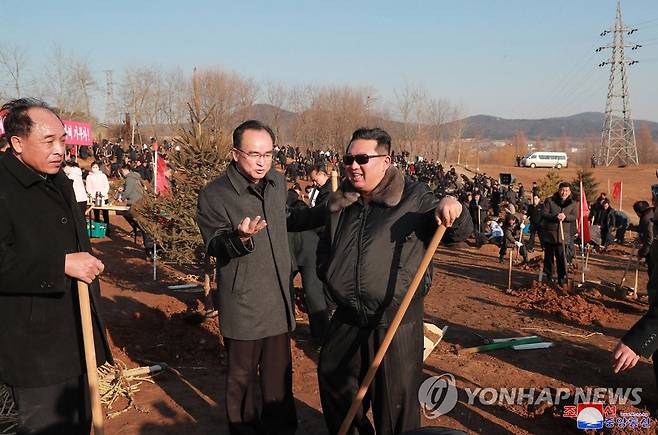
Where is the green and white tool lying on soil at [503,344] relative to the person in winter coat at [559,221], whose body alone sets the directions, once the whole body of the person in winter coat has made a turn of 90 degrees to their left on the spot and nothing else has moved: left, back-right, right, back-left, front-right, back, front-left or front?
right

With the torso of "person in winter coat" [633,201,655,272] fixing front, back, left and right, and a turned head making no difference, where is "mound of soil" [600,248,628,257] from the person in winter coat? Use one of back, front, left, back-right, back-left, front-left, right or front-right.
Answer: right

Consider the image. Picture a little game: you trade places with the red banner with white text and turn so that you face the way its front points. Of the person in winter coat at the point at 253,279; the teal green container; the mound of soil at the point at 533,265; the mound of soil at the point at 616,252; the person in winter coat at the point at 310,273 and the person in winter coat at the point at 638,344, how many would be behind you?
0

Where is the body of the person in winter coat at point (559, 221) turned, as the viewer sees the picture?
toward the camera

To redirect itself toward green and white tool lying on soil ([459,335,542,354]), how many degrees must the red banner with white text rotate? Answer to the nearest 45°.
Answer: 0° — it already faces it

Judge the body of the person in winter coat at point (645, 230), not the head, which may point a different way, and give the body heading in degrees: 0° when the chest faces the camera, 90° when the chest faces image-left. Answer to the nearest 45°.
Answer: approximately 90°

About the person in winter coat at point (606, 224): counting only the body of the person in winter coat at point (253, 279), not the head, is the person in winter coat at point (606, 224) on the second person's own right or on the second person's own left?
on the second person's own left

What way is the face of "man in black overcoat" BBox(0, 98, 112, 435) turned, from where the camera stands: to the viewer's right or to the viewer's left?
to the viewer's right

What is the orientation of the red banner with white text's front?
toward the camera
